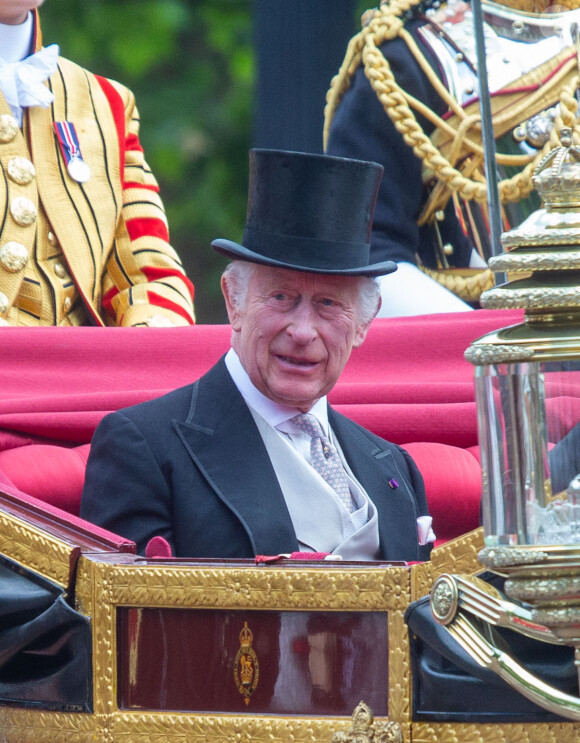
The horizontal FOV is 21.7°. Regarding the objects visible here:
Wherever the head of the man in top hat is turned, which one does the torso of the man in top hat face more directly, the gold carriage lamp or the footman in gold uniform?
the gold carriage lamp

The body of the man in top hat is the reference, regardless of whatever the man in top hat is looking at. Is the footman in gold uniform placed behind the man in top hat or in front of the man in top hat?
behind

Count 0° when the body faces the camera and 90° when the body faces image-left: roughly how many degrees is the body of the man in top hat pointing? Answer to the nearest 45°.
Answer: approximately 315°
